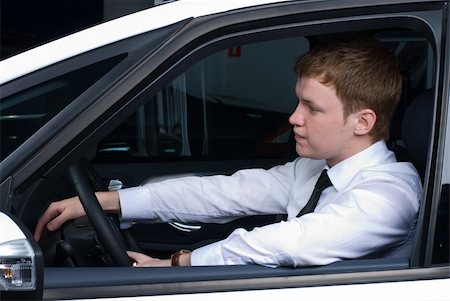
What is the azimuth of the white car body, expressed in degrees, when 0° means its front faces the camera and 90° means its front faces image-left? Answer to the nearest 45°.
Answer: approximately 90°

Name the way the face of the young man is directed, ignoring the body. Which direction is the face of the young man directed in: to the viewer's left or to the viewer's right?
to the viewer's left
